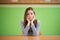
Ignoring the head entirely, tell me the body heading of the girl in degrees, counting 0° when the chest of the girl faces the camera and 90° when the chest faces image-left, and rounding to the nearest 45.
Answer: approximately 0°
